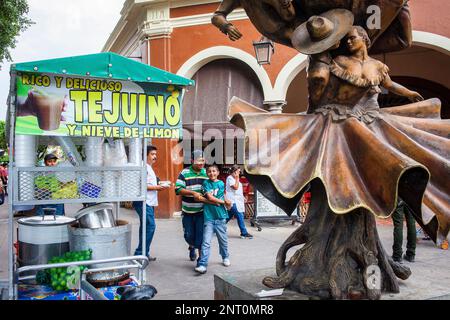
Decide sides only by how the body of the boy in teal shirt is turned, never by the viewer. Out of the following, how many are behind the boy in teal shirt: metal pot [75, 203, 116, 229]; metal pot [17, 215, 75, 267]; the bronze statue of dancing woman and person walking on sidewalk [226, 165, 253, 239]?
1

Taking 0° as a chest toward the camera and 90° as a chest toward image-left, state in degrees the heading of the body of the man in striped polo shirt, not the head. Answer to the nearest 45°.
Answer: approximately 315°

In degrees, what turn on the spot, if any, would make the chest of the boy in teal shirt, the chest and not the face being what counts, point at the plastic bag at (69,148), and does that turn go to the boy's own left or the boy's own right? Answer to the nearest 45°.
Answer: approximately 45° to the boy's own right

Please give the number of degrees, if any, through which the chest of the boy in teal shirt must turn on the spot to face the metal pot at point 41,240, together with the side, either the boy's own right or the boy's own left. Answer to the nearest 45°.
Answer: approximately 45° to the boy's own right

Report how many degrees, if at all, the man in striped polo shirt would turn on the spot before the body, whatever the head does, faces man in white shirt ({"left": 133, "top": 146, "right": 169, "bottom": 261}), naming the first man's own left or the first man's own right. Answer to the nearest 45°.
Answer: approximately 135° to the first man's own right

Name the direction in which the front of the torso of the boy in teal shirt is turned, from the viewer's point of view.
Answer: toward the camera

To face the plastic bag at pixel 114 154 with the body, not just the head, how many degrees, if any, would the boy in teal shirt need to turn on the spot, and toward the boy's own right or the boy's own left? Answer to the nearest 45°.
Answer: approximately 45° to the boy's own right

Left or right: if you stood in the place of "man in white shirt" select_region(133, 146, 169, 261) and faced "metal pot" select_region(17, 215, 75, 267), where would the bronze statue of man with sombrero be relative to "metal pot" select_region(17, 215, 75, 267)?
left

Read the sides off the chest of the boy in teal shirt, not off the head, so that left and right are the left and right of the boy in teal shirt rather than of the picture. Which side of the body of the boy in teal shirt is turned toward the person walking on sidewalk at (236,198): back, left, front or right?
back

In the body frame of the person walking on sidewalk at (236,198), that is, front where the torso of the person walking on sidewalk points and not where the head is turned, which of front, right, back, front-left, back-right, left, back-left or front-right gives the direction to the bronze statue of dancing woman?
right

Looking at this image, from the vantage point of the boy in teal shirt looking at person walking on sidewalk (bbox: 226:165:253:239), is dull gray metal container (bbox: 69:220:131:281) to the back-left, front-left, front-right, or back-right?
back-left
